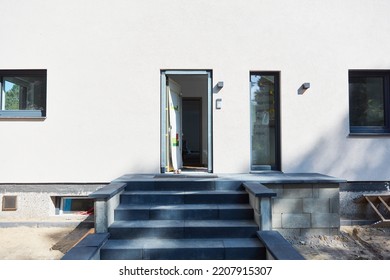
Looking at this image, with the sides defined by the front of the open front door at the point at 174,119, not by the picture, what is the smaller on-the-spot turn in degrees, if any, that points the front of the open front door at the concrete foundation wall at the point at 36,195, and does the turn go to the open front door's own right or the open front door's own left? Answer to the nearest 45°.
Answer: approximately 90° to the open front door's own right

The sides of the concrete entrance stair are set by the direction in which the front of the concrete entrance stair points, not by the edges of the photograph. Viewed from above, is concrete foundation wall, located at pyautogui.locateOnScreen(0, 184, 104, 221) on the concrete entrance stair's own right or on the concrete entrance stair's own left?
on the concrete entrance stair's own right

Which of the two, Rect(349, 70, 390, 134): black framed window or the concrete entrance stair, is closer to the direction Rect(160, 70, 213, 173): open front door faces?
the concrete entrance stair

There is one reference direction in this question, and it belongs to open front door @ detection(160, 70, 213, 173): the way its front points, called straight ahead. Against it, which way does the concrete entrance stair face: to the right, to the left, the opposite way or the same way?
the same way

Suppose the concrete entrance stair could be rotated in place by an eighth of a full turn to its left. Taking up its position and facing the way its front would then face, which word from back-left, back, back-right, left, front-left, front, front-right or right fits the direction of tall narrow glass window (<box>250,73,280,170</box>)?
left

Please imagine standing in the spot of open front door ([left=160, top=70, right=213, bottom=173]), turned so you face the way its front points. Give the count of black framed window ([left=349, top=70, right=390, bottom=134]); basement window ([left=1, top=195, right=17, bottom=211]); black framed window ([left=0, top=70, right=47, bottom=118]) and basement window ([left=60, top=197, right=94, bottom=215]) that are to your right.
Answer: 3

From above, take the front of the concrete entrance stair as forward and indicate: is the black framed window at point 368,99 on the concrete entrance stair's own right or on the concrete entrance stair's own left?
on the concrete entrance stair's own left

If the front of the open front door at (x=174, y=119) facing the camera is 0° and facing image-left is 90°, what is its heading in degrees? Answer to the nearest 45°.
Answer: approximately 270°

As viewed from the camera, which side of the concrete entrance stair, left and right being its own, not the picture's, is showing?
front

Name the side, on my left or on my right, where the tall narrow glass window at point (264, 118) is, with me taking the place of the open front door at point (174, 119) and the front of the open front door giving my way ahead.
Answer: on my left

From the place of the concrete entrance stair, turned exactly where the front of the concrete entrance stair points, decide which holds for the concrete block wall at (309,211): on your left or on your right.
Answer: on your left

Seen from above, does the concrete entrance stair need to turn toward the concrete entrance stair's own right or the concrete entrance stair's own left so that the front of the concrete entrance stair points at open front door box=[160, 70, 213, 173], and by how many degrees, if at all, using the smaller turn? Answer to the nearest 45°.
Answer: approximately 180°

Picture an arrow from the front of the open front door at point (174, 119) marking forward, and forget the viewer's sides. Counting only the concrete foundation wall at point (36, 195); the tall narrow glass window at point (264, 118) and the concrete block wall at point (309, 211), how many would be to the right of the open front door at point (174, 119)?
1

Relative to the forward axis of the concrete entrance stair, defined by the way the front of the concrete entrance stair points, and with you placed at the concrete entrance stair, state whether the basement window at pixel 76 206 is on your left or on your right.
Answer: on your right

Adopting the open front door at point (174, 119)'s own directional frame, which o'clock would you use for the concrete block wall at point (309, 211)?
The concrete block wall is roughly at 1 o'clock from the open front door.

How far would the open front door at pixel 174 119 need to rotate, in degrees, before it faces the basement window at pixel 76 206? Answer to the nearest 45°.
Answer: approximately 90° to its right
